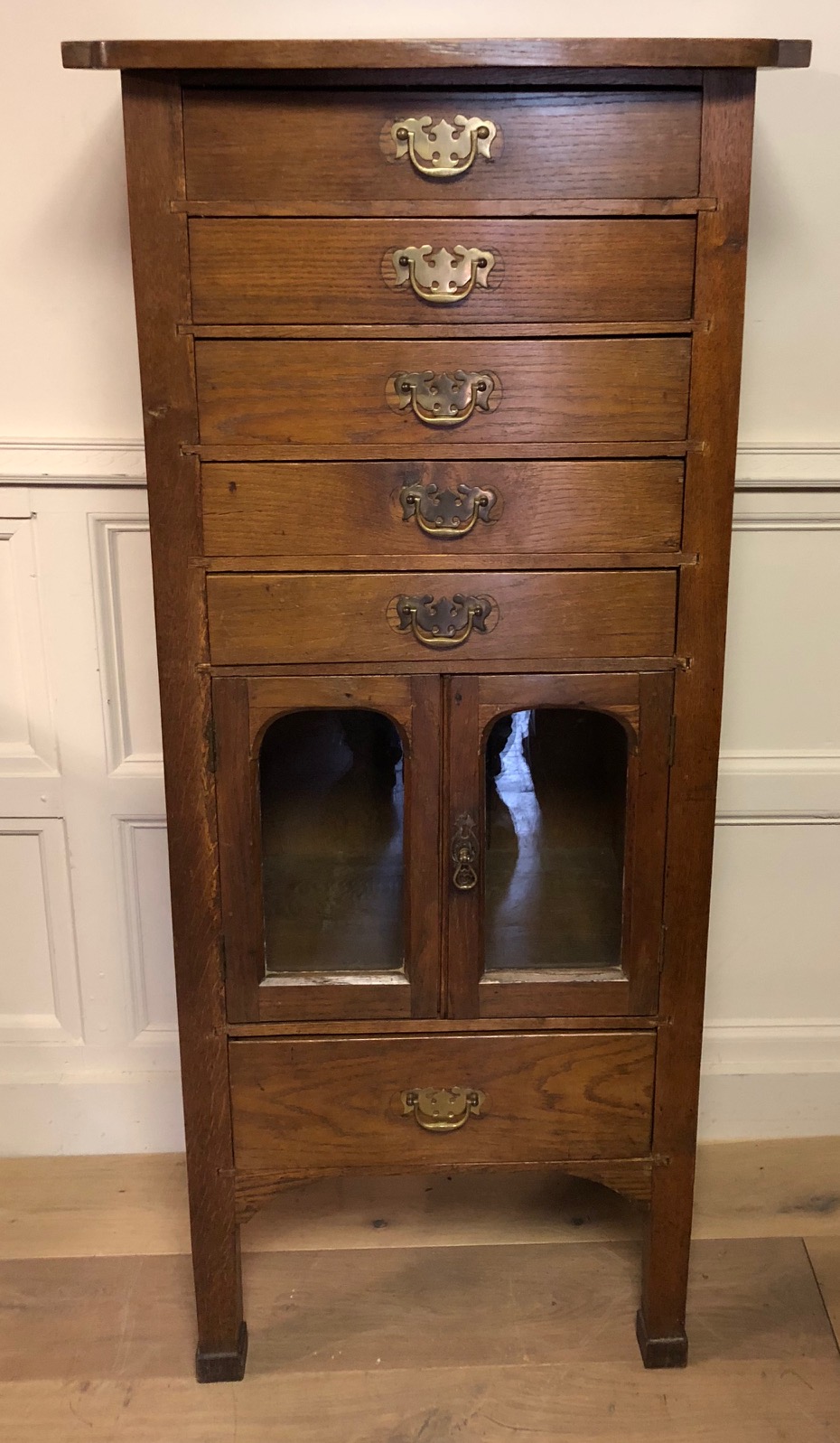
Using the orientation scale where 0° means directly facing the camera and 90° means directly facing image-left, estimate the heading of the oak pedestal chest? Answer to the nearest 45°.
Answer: approximately 0°
